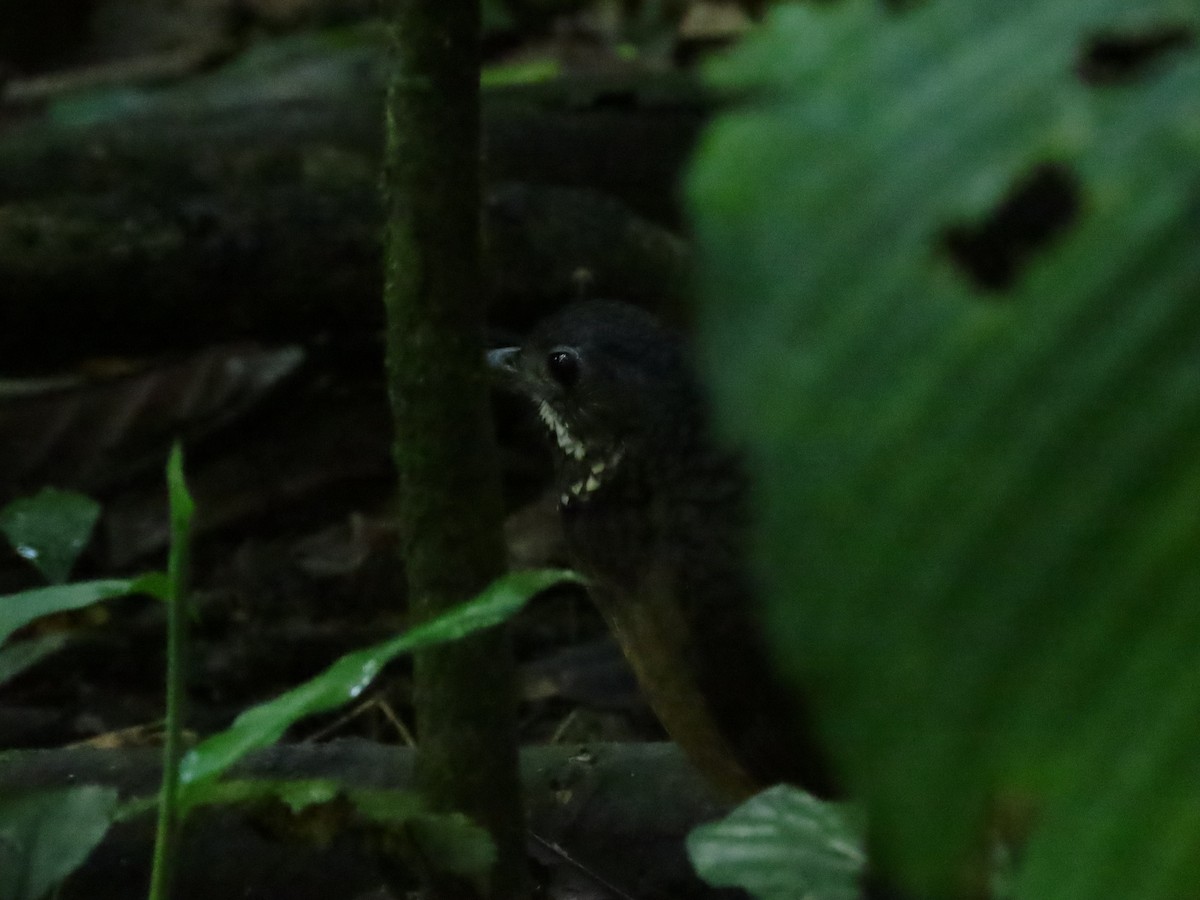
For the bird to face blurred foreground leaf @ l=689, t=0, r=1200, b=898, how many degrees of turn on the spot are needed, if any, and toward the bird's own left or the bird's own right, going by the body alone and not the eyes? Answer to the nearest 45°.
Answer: approximately 90° to the bird's own left

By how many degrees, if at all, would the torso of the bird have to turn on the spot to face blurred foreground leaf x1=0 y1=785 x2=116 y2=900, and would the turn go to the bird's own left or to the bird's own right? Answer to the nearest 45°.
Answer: approximately 45° to the bird's own left

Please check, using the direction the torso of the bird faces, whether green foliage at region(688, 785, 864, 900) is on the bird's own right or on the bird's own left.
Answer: on the bird's own left

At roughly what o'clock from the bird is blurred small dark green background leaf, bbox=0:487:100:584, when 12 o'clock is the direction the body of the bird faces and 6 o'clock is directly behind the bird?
The blurred small dark green background leaf is roughly at 1 o'clock from the bird.

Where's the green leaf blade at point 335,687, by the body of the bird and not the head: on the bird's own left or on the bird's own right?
on the bird's own left

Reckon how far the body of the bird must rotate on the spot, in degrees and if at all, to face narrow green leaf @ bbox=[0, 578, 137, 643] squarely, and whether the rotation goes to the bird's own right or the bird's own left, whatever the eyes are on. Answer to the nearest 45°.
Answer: approximately 45° to the bird's own left

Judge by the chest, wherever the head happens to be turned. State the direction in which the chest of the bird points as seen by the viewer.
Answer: to the viewer's left
